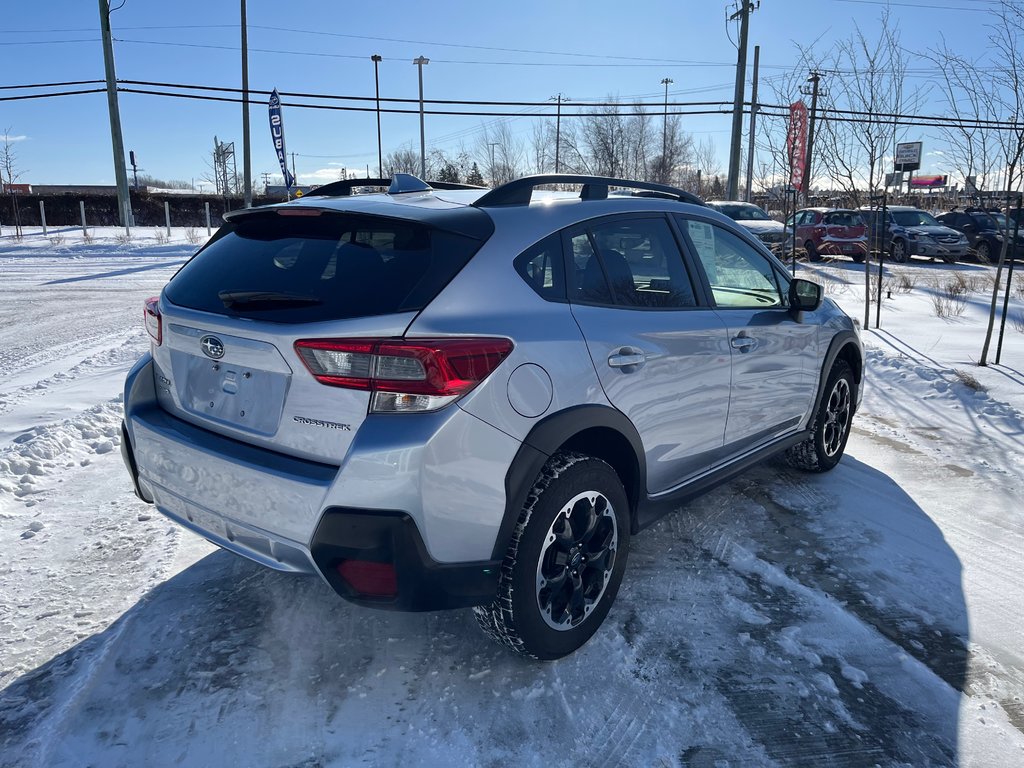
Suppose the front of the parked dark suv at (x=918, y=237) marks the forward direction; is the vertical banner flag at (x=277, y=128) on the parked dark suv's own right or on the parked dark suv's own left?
on the parked dark suv's own right

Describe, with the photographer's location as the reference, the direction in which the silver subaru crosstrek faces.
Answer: facing away from the viewer and to the right of the viewer

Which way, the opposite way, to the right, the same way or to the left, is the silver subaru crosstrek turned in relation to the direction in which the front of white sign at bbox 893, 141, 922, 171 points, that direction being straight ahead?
the opposite way

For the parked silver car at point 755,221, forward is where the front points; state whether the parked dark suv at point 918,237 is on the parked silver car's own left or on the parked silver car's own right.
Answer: on the parked silver car's own left

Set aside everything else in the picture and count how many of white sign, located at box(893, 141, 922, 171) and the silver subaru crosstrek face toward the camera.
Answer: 1

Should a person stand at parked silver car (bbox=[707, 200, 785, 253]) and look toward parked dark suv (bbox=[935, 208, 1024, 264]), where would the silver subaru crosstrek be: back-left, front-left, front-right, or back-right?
back-right

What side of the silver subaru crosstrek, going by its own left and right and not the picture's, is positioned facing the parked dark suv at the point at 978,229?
front

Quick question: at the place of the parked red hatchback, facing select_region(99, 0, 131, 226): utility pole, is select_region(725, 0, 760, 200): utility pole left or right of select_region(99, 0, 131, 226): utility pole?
right
